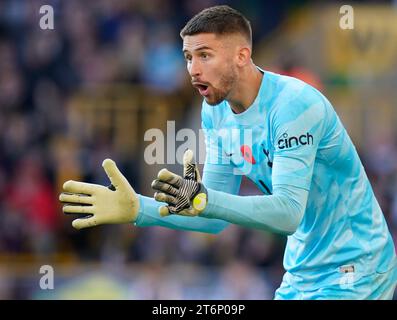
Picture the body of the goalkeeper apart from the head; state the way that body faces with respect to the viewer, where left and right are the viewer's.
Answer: facing the viewer and to the left of the viewer
